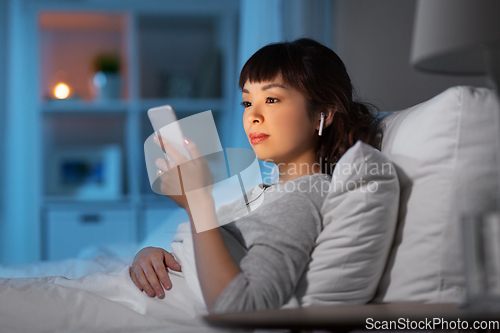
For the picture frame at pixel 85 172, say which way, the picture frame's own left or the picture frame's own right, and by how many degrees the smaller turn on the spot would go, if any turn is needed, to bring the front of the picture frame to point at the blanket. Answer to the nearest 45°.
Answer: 0° — it already faces it

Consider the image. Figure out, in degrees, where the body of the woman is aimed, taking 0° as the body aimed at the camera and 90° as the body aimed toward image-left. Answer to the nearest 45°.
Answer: approximately 45°

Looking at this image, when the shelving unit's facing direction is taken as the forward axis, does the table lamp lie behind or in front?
in front

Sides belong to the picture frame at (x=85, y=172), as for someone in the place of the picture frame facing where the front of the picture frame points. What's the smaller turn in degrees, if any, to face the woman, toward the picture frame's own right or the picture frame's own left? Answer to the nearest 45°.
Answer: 0° — it already faces them

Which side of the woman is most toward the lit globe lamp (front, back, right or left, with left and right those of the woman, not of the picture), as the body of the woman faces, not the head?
right

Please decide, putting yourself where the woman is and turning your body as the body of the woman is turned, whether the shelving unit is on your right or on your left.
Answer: on your right
